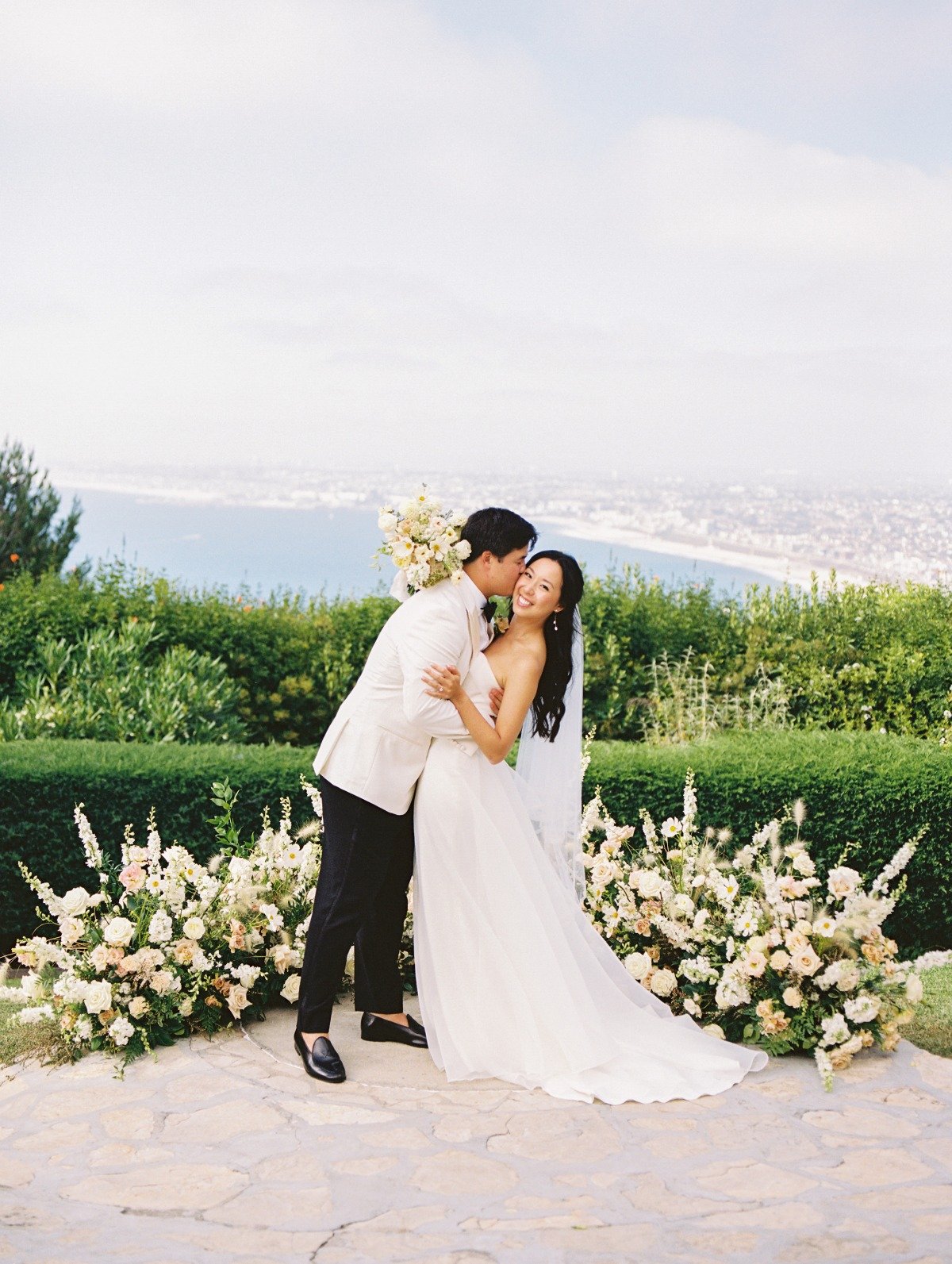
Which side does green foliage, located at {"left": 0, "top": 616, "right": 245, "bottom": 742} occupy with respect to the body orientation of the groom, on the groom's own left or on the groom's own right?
on the groom's own left

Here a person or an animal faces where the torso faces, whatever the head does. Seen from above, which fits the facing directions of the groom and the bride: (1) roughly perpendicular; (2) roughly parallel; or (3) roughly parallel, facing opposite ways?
roughly parallel, facing opposite ways

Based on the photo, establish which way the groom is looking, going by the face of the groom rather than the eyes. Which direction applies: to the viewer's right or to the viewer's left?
to the viewer's right

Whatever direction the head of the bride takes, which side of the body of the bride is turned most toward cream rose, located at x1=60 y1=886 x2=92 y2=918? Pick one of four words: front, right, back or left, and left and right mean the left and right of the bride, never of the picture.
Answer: front

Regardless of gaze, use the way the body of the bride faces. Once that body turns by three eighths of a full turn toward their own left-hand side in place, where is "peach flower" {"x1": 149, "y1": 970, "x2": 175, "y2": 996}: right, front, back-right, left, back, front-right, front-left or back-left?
back-right

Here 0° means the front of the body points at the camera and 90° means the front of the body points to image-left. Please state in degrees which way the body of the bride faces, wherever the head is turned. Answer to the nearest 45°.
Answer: approximately 90°

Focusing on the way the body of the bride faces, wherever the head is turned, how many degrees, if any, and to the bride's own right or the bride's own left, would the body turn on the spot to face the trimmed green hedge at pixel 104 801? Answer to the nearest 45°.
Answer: approximately 45° to the bride's own right

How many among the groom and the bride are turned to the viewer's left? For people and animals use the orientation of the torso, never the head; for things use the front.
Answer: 1

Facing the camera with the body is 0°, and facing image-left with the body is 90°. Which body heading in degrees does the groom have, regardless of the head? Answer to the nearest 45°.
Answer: approximately 270°
